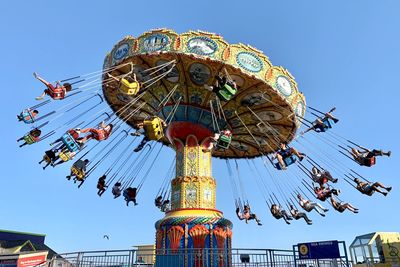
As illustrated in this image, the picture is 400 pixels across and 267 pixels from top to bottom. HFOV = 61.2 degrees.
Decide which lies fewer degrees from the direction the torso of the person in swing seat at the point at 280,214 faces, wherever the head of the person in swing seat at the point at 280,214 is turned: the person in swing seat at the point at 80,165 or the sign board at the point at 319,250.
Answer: the sign board

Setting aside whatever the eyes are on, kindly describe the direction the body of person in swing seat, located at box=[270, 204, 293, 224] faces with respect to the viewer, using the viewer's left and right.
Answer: facing the viewer and to the right of the viewer

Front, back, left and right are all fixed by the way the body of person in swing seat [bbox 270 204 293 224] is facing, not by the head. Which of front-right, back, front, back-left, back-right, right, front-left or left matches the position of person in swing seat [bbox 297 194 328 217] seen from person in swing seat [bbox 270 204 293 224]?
front

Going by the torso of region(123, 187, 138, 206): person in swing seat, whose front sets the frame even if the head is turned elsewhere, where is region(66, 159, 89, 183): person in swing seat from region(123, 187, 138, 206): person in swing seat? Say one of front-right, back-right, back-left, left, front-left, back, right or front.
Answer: back-left

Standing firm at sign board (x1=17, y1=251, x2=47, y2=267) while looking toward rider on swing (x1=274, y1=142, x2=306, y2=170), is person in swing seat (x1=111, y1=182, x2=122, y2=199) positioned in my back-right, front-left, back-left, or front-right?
front-left
